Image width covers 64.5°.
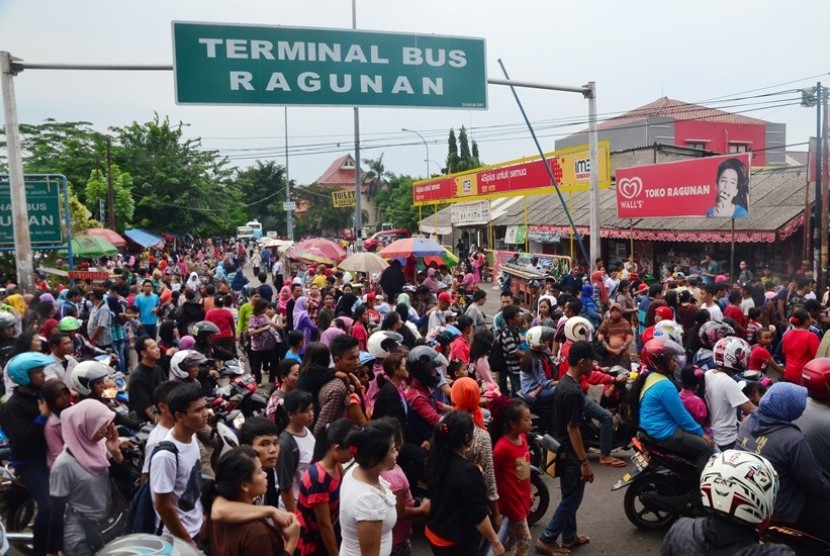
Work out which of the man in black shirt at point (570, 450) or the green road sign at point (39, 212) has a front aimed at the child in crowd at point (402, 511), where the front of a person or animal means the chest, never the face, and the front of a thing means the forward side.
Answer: the green road sign

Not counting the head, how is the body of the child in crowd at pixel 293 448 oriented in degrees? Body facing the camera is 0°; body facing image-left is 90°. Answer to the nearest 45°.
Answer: approximately 315°

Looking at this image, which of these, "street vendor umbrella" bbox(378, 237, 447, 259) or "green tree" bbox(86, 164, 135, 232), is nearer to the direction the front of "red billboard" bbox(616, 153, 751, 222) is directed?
the street vendor umbrella

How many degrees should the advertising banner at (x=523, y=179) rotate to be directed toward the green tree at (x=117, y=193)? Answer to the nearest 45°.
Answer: approximately 90° to its right

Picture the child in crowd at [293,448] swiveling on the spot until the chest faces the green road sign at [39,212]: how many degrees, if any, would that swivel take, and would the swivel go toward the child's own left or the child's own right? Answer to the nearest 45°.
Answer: approximately 180°

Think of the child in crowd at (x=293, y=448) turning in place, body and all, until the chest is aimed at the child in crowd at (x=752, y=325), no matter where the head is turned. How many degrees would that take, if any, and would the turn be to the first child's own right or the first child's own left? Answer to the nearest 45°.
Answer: approximately 90° to the first child's own left
